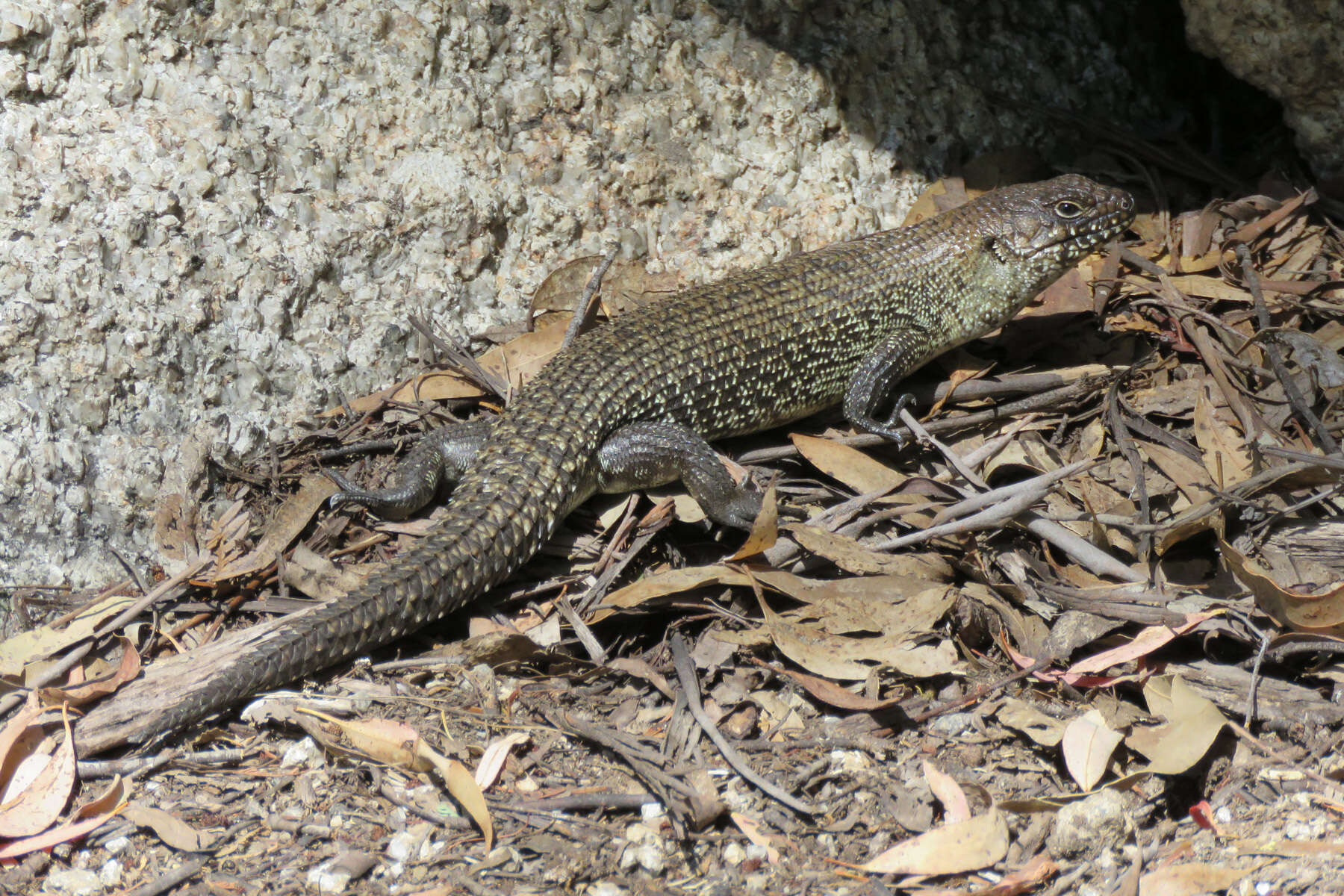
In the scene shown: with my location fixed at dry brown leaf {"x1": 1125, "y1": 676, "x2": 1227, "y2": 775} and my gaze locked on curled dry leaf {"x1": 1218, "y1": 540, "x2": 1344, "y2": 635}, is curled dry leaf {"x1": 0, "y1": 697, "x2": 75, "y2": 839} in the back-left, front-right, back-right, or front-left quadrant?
back-left

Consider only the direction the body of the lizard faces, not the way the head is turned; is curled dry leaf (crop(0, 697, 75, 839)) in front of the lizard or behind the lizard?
behind

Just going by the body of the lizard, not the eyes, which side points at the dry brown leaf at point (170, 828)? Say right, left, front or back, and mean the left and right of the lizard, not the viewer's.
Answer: back

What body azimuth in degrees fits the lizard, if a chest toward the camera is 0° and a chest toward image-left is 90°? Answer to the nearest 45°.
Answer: approximately 225°

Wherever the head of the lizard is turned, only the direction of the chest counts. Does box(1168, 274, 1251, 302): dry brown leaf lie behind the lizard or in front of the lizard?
in front

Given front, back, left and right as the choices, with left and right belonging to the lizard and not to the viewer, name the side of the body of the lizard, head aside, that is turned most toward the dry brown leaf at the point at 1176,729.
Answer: right

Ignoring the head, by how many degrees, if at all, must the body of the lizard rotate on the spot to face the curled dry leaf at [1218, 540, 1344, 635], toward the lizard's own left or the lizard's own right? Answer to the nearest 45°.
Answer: approximately 90° to the lizard's own right

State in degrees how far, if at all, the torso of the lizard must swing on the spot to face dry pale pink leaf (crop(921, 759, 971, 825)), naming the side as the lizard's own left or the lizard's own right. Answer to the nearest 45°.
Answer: approximately 135° to the lizard's own right

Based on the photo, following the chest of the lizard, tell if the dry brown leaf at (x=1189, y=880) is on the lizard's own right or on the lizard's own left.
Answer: on the lizard's own right

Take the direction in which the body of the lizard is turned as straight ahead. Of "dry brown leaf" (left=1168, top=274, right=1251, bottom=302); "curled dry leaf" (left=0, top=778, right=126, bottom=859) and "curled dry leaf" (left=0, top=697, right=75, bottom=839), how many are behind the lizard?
2

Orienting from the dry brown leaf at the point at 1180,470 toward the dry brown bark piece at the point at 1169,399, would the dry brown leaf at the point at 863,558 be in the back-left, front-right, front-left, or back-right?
back-left

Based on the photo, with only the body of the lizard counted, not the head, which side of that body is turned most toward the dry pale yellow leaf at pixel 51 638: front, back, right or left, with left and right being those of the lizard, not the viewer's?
back

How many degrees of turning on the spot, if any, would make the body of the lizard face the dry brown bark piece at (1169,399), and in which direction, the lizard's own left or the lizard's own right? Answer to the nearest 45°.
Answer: approximately 45° to the lizard's own right

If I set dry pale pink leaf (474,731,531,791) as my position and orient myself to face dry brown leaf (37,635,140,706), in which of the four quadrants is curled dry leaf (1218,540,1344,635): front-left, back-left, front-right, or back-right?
back-right
